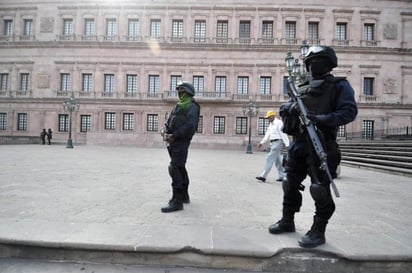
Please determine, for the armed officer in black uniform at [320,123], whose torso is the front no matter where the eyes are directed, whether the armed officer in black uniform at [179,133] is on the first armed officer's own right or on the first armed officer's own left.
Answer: on the first armed officer's own right

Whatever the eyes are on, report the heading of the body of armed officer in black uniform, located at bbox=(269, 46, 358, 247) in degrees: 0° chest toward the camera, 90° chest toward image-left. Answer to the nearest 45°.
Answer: approximately 45°
